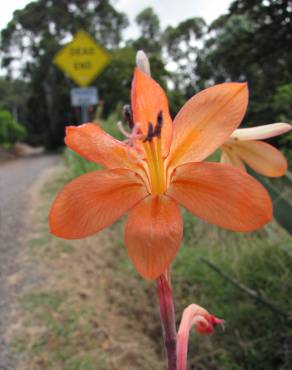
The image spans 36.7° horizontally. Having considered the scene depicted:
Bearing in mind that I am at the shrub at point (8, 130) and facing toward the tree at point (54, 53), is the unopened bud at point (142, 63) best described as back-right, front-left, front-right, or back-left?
back-right

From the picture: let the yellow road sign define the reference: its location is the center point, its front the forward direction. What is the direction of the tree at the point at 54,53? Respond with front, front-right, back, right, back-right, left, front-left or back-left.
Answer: back

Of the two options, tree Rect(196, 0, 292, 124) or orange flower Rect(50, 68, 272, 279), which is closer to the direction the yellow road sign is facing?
the orange flower

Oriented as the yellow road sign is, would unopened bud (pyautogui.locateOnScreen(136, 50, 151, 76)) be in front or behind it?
in front

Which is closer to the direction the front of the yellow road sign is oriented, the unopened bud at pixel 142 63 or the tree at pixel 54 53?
the unopened bud

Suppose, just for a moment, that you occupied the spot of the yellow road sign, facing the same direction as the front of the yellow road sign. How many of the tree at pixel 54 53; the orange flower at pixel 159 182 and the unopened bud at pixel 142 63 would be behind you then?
1

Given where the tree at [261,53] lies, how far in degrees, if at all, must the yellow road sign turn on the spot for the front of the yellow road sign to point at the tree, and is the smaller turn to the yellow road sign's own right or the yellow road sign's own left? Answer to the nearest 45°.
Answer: approximately 90° to the yellow road sign's own left

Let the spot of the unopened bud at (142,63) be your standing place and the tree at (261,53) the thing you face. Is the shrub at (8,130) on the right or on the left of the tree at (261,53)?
left

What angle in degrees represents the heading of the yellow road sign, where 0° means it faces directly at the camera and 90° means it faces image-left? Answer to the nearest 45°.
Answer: approximately 0°

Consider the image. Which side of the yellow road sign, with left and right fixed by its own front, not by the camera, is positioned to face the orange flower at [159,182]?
front
